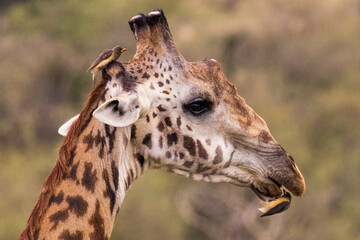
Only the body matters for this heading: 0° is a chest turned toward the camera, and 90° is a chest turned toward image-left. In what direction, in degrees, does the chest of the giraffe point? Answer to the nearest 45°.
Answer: approximately 270°
